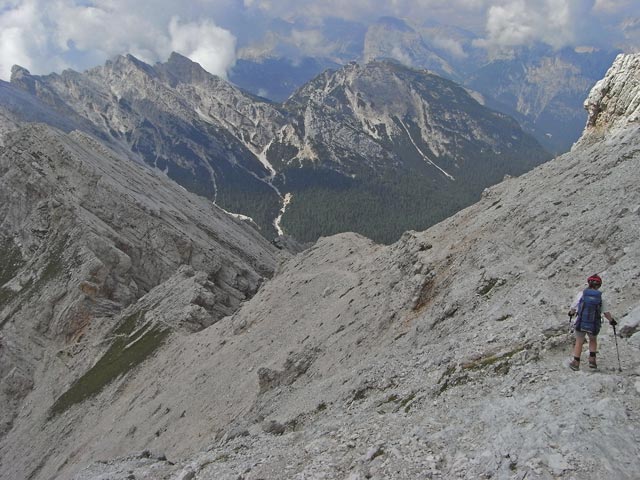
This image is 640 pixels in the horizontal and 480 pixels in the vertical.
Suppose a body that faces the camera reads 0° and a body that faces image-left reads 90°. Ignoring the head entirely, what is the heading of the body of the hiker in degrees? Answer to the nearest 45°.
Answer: approximately 180°
